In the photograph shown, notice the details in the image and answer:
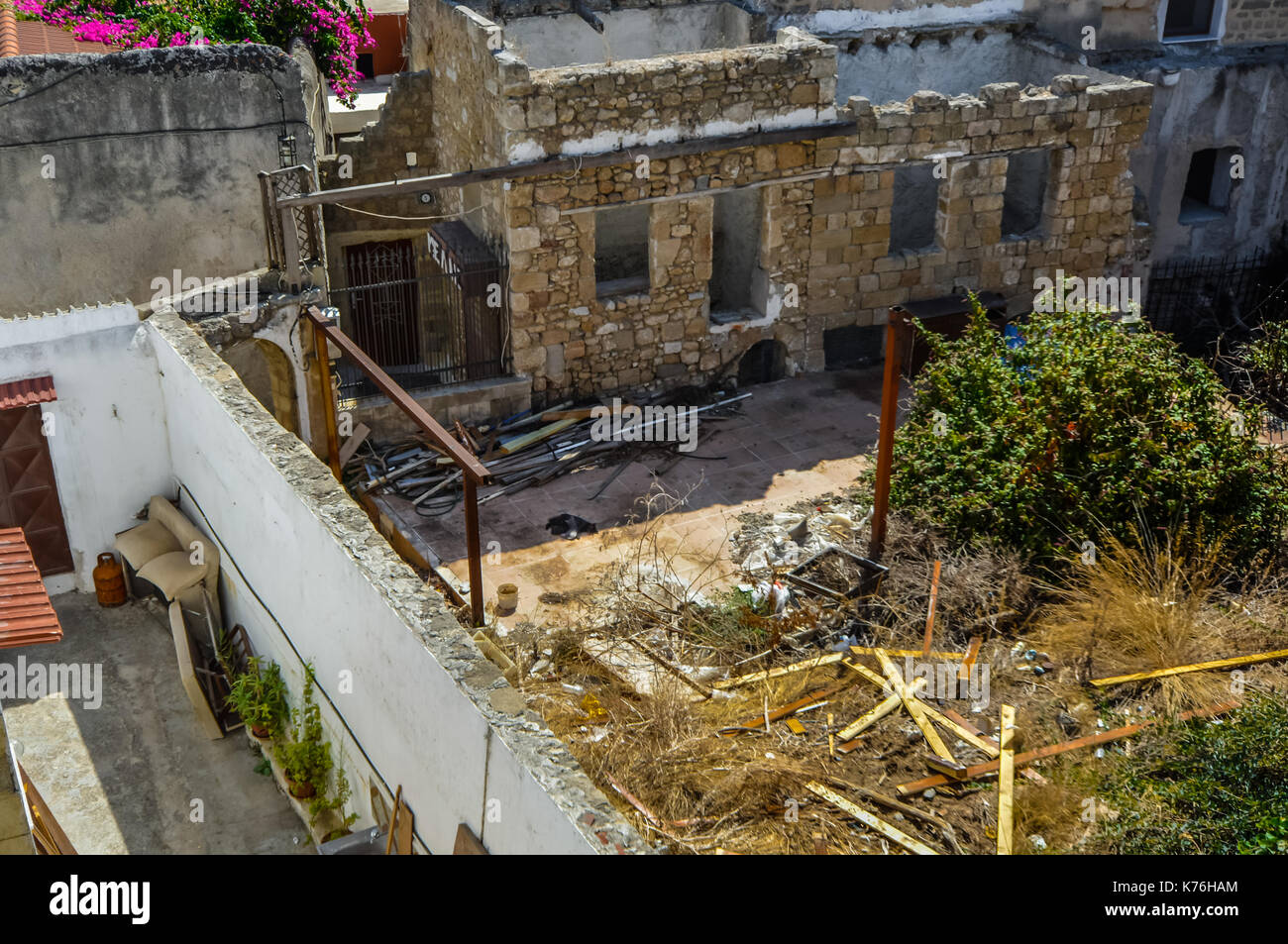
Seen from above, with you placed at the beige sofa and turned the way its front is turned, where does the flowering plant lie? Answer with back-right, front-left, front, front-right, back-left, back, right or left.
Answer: back-right

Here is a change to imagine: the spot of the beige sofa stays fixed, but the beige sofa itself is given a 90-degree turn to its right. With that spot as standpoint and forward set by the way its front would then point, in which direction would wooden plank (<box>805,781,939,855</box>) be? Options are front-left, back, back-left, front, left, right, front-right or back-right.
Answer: back

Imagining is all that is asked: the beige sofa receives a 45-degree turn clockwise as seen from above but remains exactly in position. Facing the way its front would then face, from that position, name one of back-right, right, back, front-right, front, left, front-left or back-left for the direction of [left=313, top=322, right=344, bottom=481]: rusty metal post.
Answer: back-right

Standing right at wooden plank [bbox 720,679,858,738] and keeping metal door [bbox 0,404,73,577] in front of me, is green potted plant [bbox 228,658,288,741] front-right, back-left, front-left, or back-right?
front-left

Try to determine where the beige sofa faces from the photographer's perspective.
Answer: facing the viewer and to the left of the viewer

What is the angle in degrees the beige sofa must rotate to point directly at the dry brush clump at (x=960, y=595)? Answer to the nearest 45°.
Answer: approximately 135° to its left

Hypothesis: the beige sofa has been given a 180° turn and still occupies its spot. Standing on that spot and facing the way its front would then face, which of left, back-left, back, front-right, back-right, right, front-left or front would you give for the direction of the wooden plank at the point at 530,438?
front

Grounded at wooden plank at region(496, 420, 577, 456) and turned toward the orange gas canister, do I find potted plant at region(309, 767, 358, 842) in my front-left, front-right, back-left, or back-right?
front-left

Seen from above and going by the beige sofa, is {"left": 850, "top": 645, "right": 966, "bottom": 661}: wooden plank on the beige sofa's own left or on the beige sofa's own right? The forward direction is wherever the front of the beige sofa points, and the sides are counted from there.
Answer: on the beige sofa's own left

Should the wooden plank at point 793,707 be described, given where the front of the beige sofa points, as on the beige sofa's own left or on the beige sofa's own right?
on the beige sofa's own left

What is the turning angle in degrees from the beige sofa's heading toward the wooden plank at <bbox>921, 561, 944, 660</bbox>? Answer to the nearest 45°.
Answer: approximately 135° to its left
